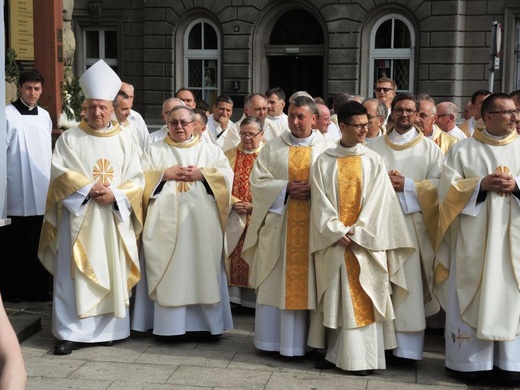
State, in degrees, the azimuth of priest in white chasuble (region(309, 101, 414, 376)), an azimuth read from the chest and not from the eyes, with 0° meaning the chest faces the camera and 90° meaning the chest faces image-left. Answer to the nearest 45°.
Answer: approximately 0°

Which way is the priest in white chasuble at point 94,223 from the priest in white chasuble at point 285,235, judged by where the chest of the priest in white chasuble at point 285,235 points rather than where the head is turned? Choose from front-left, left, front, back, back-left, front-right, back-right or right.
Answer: back-right

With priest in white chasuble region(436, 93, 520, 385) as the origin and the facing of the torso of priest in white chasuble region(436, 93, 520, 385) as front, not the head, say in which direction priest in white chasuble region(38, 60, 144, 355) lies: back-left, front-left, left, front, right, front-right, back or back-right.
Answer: back-right

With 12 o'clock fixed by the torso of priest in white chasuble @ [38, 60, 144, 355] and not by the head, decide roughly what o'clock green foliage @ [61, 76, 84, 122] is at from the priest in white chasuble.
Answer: The green foliage is roughly at 6 o'clock from the priest in white chasuble.

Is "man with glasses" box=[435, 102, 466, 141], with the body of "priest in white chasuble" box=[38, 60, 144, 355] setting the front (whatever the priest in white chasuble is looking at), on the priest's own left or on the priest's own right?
on the priest's own left

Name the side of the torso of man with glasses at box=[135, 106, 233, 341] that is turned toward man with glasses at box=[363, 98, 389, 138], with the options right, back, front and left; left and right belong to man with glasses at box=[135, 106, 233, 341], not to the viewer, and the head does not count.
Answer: left

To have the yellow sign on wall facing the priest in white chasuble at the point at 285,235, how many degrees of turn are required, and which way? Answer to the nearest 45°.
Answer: approximately 45° to its left

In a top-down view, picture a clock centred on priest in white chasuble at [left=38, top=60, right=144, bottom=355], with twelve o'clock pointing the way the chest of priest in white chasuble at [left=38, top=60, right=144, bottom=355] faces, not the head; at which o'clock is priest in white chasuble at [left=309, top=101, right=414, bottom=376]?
priest in white chasuble at [left=309, top=101, right=414, bottom=376] is roughly at 10 o'clock from priest in white chasuble at [left=38, top=60, right=144, bottom=355].

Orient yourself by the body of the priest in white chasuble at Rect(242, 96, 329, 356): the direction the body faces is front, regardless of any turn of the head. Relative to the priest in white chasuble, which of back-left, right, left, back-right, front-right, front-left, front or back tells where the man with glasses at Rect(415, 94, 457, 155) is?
left
